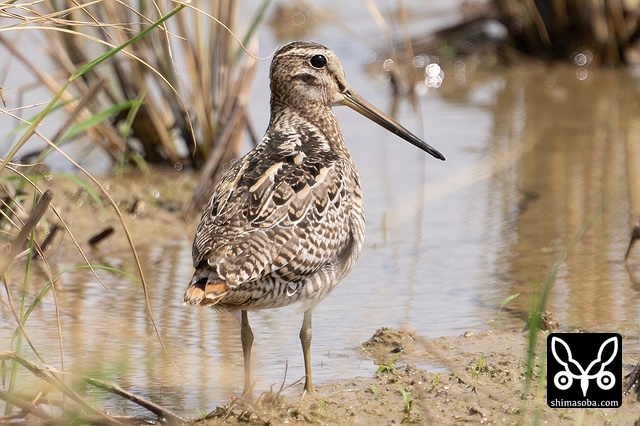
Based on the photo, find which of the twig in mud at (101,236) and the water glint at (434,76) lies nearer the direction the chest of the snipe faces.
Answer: the water glint

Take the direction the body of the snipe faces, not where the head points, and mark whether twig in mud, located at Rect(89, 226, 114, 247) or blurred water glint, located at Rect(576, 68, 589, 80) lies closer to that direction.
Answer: the blurred water glint

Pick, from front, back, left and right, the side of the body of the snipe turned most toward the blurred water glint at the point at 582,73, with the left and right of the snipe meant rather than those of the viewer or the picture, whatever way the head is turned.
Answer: front

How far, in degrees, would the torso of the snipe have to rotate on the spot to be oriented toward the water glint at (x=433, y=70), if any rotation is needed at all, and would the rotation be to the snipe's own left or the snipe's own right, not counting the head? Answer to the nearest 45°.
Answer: approximately 45° to the snipe's own left

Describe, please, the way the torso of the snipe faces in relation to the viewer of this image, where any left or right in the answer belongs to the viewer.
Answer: facing away from the viewer and to the right of the viewer

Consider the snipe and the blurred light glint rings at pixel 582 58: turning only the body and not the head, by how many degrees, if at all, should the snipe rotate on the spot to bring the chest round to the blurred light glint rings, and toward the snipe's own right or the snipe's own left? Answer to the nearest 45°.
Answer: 0° — it already faces it

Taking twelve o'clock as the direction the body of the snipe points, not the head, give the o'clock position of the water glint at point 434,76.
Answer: The water glint is roughly at 11 o'clock from the snipe.

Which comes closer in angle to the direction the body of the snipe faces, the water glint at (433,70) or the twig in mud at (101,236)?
the water glint
